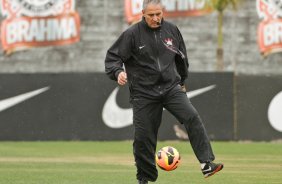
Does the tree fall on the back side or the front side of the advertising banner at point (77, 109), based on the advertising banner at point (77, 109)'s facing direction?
on the back side

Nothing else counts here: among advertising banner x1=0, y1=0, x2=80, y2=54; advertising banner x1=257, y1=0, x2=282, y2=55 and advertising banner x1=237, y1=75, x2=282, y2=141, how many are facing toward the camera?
3

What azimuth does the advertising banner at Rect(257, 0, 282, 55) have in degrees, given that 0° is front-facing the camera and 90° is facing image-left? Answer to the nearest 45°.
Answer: approximately 0°

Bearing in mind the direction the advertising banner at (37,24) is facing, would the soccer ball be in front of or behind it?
in front

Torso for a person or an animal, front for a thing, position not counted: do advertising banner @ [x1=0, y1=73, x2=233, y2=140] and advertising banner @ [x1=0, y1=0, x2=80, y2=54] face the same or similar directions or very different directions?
same or similar directions

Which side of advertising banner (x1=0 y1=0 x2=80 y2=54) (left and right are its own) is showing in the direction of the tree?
left

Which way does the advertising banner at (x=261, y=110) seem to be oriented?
toward the camera

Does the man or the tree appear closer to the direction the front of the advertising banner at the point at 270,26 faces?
the man

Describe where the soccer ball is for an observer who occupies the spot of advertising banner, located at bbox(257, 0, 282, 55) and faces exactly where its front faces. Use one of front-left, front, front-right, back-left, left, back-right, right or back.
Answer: front

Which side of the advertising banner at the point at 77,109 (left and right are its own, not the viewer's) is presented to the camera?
front

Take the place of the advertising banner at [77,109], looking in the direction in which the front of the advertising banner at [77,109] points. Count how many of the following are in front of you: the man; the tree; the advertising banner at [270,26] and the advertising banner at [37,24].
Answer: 1

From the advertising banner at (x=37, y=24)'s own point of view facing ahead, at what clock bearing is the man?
The man is roughly at 12 o'clock from the advertising banner.
